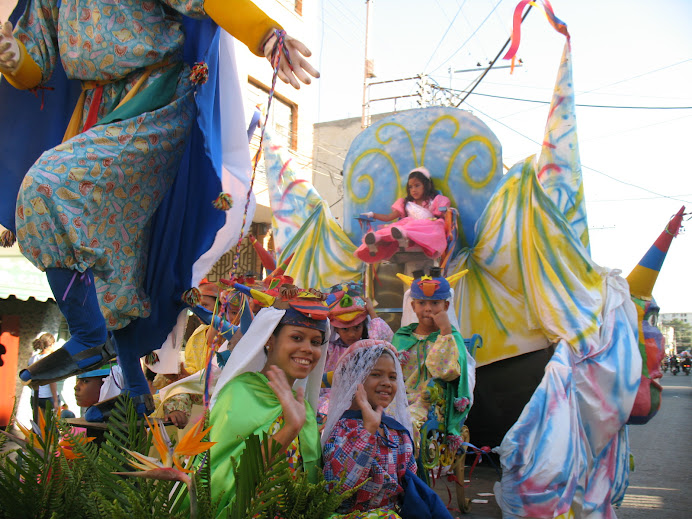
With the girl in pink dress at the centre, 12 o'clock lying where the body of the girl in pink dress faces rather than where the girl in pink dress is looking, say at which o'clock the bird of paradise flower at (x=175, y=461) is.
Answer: The bird of paradise flower is roughly at 11 o'clock from the girl in pink dress.

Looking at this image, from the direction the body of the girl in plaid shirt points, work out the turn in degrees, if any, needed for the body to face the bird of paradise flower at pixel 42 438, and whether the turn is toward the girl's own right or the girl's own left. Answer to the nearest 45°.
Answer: approximately 90° to the girl's own right

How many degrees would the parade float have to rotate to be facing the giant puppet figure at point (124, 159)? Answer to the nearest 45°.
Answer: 0° — it already faces it

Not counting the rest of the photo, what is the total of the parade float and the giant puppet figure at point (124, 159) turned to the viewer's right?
0

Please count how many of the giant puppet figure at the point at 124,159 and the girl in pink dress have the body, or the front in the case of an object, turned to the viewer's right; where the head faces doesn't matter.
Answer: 0

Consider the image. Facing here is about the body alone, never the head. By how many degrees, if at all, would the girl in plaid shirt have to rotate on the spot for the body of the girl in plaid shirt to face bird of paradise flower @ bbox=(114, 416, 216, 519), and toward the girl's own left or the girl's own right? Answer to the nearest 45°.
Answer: approximately 45° to the girl's own right

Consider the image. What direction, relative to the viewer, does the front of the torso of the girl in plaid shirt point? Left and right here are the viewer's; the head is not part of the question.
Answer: facing the viewer and to the right of the viewer

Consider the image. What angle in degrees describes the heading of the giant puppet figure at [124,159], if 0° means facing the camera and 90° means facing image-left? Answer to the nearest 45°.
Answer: approximately 45°

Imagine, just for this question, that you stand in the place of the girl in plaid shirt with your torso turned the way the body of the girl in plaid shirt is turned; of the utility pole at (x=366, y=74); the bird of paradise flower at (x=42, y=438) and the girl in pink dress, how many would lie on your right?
1

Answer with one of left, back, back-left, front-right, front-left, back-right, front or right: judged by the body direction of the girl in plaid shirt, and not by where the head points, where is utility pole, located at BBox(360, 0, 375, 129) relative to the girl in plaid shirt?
back-left

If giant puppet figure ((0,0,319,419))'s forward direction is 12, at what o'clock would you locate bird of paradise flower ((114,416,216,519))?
The bird of paradise flower is roughly at 10 o'clock from the giant puppet figure.

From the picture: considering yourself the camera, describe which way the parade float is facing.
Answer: facing the viewer and to the left of the viewer
